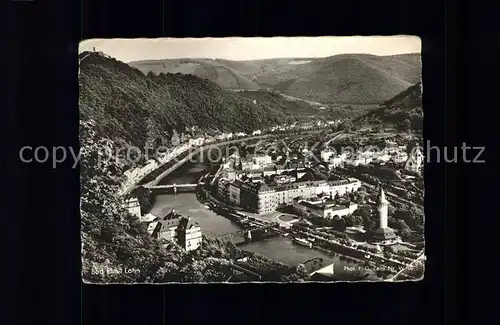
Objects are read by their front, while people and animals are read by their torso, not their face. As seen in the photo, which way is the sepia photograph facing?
toward the camera
